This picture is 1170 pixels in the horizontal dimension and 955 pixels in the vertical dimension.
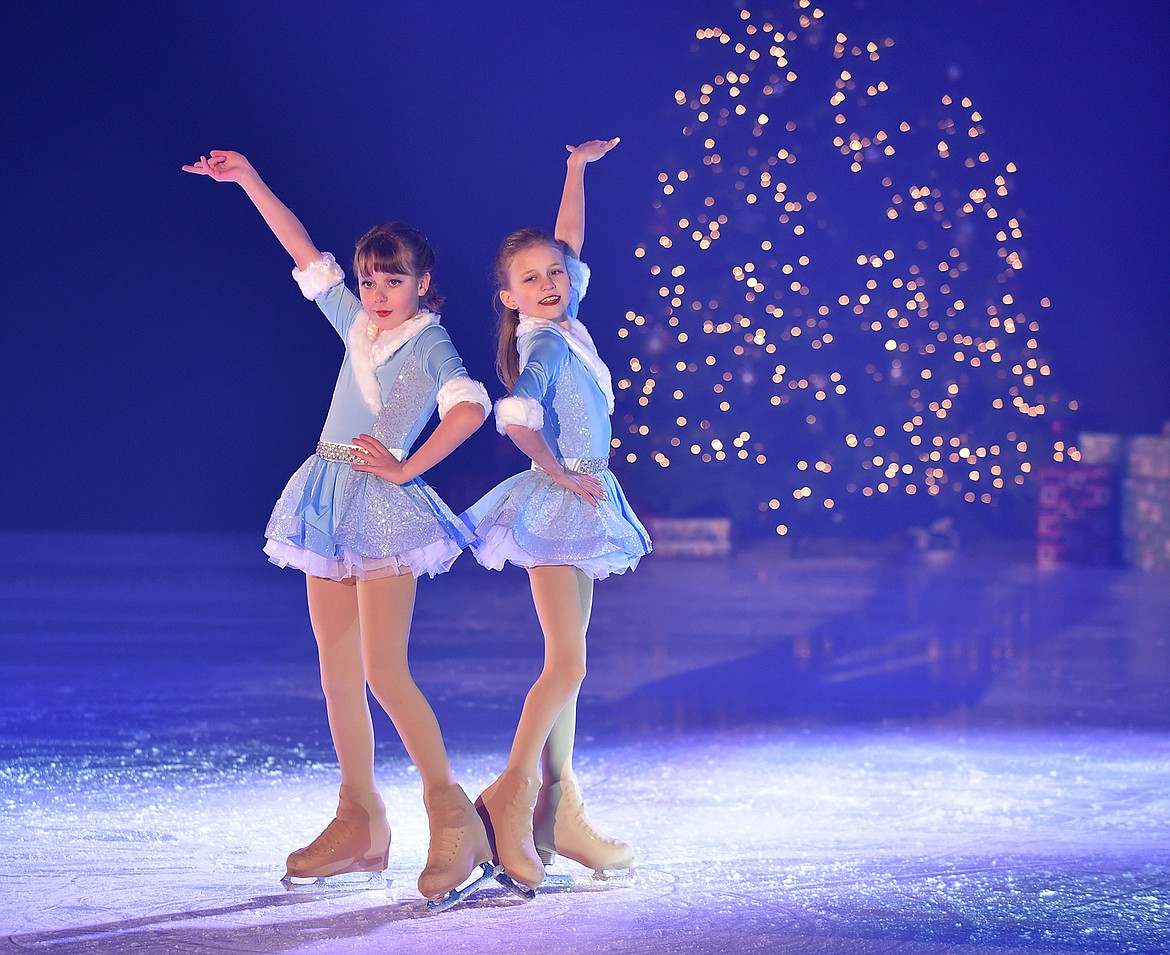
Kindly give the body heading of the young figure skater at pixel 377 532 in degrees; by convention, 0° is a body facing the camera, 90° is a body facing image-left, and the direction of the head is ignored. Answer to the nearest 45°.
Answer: approximately 45°

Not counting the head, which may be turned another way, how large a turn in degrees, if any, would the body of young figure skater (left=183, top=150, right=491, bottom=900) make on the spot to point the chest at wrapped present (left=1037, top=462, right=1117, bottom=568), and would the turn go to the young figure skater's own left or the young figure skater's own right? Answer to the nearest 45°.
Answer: approximately 180°

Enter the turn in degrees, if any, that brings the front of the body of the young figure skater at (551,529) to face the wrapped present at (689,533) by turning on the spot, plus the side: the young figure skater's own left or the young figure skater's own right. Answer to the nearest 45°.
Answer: approximately 135° to the young figure skater's own left

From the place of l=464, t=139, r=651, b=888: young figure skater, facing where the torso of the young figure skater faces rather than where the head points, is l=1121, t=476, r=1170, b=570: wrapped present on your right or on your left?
on your left

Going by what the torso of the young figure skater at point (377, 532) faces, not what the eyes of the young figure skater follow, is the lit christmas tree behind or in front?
behind
